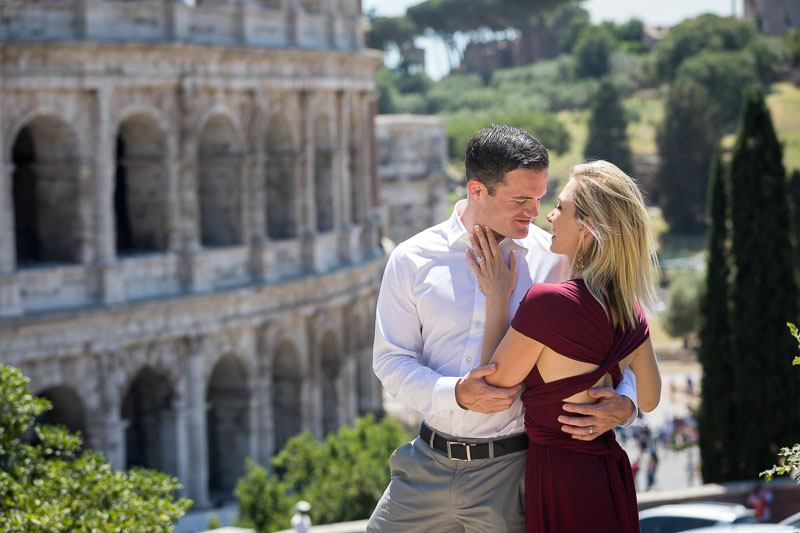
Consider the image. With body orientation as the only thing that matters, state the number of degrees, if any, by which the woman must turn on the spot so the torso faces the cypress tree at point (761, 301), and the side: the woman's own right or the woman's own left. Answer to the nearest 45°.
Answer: approximately 45° to the woman's own right

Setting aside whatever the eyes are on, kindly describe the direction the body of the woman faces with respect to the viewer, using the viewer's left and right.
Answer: facing away from the viewer and to the left of the viewer

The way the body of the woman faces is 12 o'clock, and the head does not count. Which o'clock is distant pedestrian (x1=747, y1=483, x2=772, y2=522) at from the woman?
The distant pedestrian is roughly at 2 o'clock from the woman.

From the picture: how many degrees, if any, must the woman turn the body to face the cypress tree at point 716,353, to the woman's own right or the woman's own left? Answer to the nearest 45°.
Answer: approximately 45° to the woman's own right

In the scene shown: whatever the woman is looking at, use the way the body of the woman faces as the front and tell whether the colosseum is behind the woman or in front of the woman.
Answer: in front

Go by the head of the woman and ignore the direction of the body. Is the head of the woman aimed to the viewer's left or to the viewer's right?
to the viewer's left

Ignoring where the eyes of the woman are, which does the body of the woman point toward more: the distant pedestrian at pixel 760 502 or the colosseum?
the colosseum
